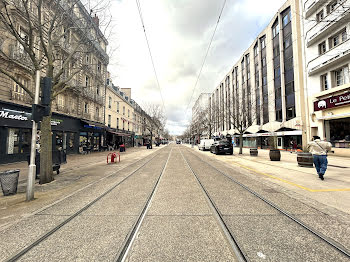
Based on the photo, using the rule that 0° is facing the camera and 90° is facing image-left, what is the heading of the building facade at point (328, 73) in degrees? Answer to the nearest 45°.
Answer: approximately 45°

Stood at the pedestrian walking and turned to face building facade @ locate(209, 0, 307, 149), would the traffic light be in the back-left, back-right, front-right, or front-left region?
back-left

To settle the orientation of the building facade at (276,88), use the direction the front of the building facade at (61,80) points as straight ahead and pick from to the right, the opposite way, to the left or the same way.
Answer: the opposite way

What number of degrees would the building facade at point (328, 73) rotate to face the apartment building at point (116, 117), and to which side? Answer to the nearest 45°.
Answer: approximately 45° to its right

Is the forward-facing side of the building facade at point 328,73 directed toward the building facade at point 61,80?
yes

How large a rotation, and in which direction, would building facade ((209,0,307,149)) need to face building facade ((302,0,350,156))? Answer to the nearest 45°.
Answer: approximately 90° to its left

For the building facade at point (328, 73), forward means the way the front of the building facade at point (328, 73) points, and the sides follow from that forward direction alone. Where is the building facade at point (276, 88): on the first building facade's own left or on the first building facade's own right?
on the first building facade's own right

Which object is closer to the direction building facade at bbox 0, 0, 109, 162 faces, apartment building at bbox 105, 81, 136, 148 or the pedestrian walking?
the pedestrian walking
